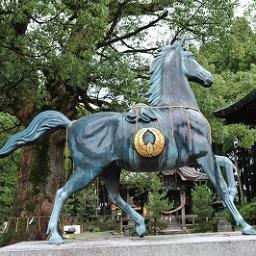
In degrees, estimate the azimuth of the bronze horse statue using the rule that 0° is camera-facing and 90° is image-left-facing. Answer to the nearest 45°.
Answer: approximately 270°

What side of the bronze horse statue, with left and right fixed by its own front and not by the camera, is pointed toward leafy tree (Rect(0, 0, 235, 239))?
left

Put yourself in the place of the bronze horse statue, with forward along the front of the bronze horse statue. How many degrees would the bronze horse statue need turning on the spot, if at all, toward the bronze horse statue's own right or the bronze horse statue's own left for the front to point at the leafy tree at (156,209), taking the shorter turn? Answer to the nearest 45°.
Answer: approximately 90° to the bronze horse statue's own left

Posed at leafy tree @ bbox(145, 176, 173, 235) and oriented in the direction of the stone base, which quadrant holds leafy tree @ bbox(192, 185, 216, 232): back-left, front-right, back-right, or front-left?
back-left
